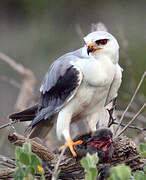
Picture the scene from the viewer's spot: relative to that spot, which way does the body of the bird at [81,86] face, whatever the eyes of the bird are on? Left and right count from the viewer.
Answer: facing the viewer and to the right of the viewer
